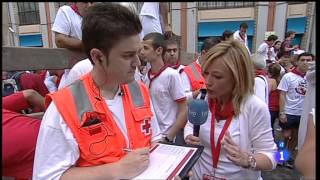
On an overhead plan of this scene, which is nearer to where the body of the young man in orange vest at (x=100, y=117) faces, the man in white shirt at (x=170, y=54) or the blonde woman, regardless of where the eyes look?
the blonde woman

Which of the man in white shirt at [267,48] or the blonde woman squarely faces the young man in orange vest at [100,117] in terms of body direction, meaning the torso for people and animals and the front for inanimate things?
the blonde woman

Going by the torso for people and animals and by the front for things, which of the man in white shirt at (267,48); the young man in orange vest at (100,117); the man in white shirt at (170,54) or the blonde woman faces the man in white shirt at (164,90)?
the man in white shirt at (170,54)

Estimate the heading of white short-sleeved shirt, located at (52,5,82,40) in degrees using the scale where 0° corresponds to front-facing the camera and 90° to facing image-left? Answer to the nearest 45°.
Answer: approximately 315°

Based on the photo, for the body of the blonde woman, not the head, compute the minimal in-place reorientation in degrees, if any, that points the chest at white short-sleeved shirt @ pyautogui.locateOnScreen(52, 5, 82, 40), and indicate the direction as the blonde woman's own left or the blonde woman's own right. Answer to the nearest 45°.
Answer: approximately 90° to the blonde woman's own right

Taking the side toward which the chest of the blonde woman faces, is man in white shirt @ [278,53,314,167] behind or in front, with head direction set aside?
behind

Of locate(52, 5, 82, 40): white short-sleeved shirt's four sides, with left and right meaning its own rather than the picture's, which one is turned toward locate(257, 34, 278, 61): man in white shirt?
left
